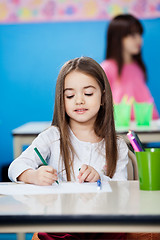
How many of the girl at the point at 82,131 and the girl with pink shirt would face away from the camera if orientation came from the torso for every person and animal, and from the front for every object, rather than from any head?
0

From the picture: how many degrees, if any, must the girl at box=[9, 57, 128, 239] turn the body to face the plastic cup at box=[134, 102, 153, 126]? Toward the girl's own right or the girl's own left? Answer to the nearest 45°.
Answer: approximately 180°

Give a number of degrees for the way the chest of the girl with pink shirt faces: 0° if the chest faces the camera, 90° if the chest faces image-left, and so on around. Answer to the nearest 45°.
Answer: approximately 315°

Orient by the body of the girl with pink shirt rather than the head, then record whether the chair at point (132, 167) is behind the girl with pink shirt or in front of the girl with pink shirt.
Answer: in front

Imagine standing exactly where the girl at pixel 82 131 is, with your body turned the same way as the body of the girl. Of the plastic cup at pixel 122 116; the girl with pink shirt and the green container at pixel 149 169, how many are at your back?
2

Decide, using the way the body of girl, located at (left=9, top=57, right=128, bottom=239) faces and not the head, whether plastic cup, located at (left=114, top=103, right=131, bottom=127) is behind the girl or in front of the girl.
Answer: behind

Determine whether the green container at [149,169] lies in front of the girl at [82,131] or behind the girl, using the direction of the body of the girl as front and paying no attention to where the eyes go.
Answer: in front
